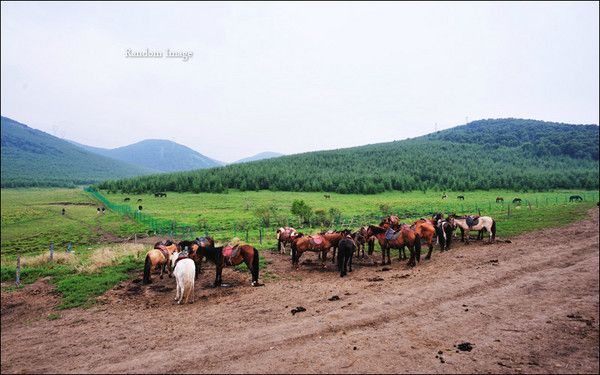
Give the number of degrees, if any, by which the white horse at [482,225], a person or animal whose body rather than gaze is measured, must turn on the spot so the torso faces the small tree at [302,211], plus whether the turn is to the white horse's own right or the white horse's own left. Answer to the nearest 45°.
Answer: approximately 45° to the white horse's own right

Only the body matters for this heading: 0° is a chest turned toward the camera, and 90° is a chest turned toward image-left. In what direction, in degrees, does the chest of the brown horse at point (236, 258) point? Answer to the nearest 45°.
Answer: approximately 90°

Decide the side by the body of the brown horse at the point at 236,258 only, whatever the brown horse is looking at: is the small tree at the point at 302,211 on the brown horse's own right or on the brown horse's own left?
on the brown horse's own right

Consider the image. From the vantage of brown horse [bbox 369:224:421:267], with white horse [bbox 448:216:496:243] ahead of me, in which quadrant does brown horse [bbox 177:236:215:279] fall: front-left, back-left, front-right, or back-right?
back-left

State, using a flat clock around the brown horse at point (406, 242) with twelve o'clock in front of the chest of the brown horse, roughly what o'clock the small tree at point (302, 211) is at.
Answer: The small tree is roughly at 2 o'clock from the brown horse.

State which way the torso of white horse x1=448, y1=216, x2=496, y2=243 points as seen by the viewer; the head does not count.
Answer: to the viewer's left

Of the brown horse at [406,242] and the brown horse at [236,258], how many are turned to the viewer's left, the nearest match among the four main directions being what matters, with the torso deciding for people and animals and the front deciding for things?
2

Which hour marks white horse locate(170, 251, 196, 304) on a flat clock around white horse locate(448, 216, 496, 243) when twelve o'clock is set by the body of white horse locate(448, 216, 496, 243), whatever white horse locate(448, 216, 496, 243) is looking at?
white horse locate(170, 251, 196, 304) is roughly at 10 o'clock from white horse locate(448, 216, 496, 243).

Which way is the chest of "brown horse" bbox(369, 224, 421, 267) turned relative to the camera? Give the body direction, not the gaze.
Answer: to the viewer's left

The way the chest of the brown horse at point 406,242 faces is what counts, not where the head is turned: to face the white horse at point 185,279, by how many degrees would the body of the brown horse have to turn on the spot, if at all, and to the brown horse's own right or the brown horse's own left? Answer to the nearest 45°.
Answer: approximately 45° to the brown horse's own left
